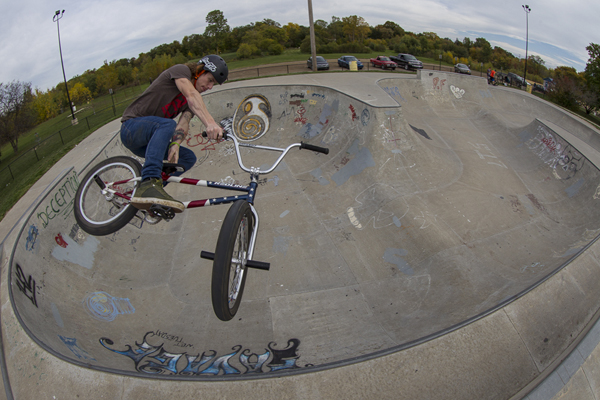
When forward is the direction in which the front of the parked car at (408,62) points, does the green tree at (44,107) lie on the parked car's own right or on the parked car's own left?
on the parked car's own right

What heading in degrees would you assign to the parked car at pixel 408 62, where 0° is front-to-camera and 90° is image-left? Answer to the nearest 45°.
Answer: approximately 315°

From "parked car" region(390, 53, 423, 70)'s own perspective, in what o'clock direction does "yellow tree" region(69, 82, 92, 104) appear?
The yellow tree is roughly at 4 o'clock from the parked car.

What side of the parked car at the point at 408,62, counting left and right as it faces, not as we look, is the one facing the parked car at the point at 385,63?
right

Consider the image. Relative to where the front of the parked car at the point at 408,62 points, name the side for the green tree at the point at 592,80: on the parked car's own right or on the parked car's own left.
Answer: on the parked car's own left

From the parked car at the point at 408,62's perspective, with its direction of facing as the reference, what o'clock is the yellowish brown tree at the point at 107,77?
The yellowish brown tree is roughly at 4 o'clock from the parked car.

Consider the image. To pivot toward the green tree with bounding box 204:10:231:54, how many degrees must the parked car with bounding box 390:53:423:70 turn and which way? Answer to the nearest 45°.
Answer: approximately 180°
